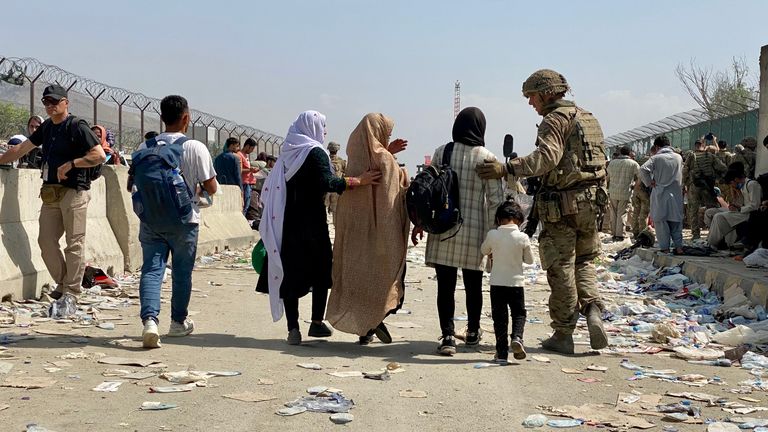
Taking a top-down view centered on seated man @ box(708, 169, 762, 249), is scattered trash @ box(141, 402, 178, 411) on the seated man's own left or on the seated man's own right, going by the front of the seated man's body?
on the seated man's own left

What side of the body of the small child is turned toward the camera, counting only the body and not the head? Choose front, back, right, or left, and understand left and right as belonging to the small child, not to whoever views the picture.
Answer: back

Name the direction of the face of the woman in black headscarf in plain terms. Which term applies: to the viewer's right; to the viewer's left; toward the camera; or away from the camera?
away from the camera

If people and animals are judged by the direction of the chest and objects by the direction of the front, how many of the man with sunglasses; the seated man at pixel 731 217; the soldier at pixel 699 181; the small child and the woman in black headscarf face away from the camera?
3

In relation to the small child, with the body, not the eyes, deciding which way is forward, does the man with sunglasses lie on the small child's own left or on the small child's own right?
on the small child's own left

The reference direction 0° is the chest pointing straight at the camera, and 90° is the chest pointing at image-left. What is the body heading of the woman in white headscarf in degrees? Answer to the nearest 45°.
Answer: approximately 225°

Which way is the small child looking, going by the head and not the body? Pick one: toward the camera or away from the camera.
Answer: away from the camera

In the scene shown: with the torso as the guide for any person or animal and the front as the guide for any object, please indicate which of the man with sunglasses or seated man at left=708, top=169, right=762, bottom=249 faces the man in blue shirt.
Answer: the seated man

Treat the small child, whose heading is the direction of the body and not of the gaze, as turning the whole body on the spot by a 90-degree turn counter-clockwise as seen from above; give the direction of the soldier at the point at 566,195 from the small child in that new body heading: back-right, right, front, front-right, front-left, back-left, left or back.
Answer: back-right

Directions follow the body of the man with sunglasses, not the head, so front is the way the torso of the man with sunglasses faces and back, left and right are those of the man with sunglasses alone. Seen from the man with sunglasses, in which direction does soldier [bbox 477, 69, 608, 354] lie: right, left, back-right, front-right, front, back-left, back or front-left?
left

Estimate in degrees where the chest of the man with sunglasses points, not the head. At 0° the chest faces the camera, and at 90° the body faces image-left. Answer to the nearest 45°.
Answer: approximately 45°

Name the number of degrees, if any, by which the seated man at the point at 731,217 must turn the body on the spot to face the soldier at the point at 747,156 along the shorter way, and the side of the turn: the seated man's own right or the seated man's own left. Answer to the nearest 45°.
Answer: approximately 90° to the seated man's own right

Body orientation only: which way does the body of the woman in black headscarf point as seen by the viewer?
away from the camera

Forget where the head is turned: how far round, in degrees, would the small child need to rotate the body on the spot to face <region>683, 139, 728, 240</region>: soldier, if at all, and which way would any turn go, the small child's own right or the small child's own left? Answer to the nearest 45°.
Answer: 0° — they already face them

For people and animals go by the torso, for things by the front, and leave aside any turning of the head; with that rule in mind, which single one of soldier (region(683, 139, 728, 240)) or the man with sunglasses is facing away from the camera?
the soldier

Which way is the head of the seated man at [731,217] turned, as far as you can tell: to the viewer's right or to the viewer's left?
to the viewer's left

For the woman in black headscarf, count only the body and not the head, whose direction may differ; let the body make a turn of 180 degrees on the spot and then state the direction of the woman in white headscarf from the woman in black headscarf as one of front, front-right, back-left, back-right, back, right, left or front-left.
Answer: right

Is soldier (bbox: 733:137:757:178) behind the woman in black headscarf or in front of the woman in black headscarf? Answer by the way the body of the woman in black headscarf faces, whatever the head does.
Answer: in front
